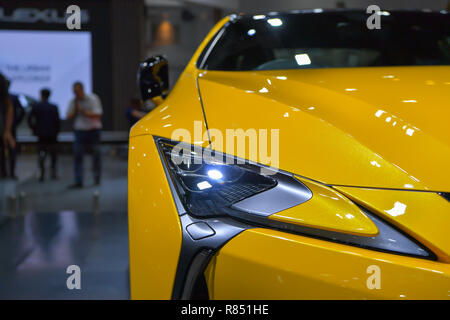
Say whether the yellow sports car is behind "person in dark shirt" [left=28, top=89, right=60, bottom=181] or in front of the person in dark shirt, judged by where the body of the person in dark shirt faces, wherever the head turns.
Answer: behind

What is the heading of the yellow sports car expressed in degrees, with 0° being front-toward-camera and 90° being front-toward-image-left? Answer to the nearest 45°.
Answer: approximately 0°

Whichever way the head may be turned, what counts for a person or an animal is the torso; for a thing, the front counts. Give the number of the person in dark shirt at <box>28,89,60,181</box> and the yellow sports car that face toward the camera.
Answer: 1

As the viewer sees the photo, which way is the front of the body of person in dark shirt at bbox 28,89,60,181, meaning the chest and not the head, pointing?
away from the camera

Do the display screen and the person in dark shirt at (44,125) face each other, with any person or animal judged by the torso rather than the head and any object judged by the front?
yes

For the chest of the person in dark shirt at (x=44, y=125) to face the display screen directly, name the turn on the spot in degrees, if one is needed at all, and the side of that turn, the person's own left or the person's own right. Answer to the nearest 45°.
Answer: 0° — they already face it

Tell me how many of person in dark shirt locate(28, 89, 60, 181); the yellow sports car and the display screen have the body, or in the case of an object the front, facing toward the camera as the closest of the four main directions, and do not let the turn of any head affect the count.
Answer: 2

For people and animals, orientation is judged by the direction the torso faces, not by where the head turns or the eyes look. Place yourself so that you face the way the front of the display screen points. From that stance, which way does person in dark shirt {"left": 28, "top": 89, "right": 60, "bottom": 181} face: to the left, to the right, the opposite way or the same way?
the opposite way

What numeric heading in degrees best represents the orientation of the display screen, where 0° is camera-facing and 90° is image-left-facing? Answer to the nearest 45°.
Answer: approximately 0°

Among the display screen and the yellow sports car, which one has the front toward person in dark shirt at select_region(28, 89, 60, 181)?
the display screen
